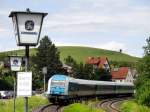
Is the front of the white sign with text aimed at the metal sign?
no

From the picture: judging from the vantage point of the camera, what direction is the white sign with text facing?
facing the viewer

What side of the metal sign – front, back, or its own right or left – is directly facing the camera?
front

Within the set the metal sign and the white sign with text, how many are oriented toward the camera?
2

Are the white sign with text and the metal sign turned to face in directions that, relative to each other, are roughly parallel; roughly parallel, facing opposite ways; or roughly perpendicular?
roughly parallel
